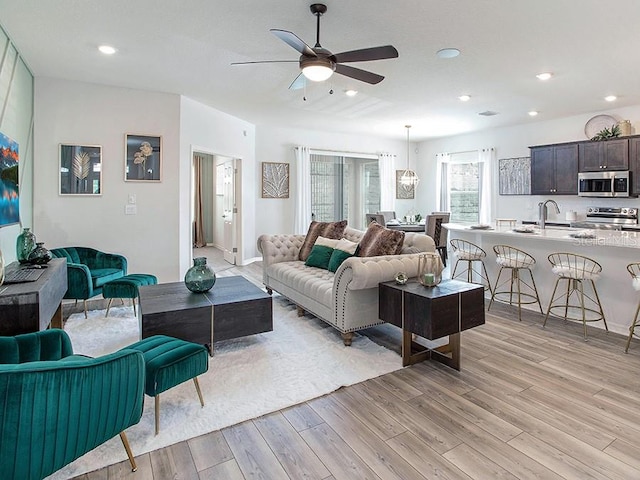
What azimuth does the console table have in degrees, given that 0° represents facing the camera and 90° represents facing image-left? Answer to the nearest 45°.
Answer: approximately 315°

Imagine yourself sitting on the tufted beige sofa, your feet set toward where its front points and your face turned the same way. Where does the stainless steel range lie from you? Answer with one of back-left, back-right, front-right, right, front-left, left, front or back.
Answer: back

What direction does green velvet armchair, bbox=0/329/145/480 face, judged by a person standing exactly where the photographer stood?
facing away from the viewer and to the right of the viewer

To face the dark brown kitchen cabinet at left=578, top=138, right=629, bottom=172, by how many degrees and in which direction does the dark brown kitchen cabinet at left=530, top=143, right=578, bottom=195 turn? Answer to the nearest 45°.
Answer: approximately 90° to its left

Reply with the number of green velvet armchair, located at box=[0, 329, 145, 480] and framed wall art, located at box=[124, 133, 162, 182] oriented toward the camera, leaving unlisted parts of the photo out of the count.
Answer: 1

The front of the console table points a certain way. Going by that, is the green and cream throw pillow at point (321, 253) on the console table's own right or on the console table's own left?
on the console table's own left

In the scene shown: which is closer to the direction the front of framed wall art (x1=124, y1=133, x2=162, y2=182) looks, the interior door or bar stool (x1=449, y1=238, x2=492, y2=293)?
the bar stool

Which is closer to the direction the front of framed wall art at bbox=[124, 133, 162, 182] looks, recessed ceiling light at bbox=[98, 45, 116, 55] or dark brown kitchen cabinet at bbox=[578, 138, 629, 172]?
the recessed ceiling light
